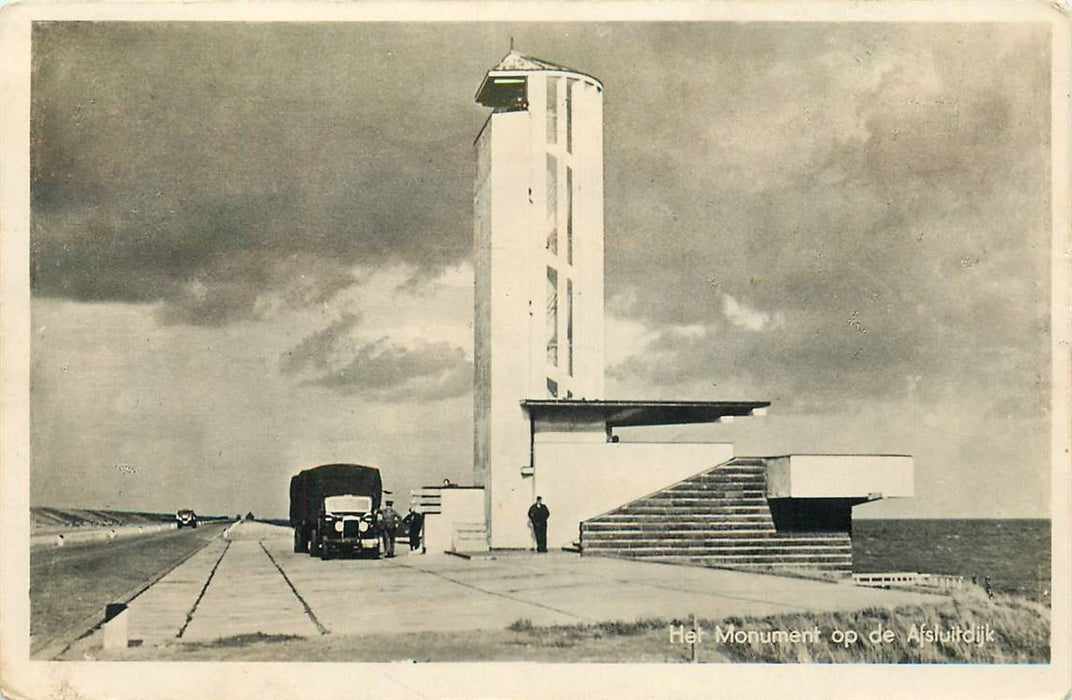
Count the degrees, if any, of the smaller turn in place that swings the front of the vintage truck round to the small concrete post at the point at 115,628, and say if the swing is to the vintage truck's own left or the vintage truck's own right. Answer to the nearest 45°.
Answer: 0° — it already faces it

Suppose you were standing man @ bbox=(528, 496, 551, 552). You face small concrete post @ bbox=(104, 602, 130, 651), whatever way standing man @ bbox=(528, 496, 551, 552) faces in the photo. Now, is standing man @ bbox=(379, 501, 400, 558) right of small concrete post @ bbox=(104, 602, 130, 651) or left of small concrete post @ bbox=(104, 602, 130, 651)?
right

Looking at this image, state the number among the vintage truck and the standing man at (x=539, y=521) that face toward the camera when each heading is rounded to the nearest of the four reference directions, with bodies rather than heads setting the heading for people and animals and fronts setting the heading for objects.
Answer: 2

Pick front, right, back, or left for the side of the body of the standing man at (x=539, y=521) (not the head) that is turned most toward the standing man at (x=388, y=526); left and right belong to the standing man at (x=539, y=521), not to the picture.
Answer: right
